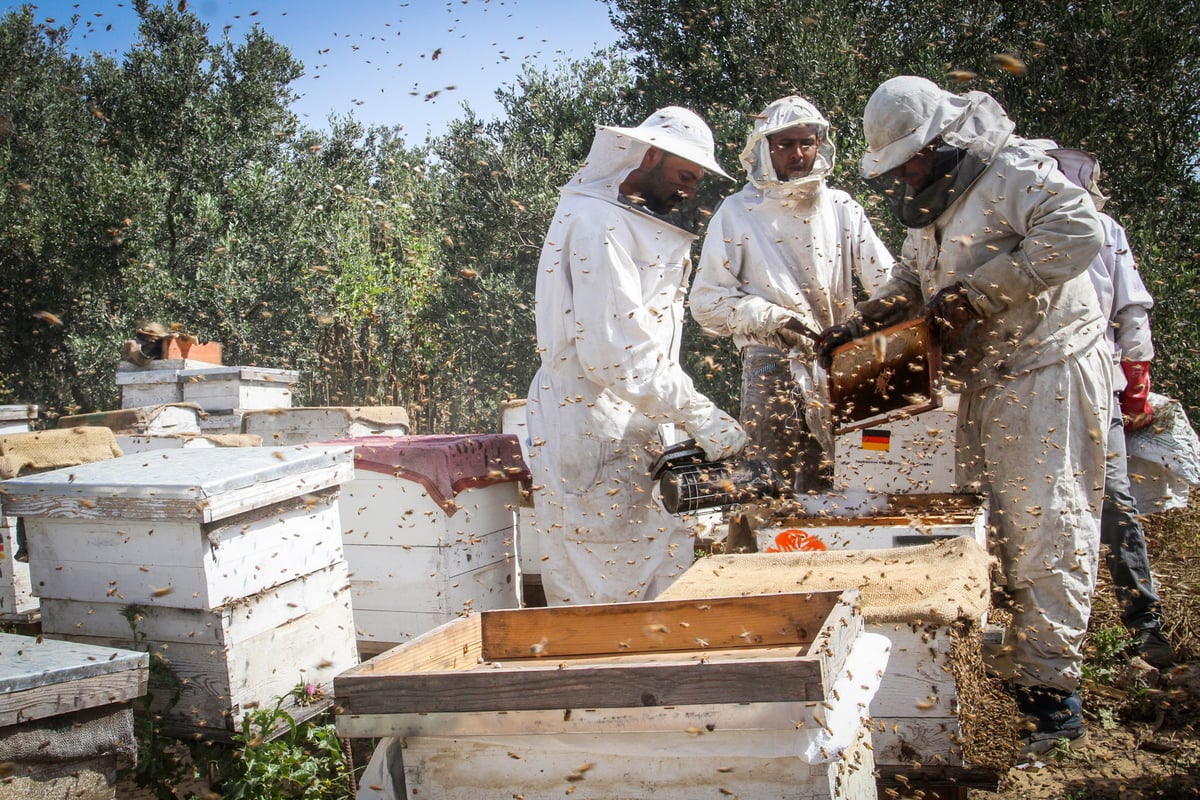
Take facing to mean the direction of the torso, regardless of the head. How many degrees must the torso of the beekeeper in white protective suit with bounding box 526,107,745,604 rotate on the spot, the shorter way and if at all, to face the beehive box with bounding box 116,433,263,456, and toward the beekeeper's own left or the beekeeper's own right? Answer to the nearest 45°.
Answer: approximately 135° to the beekeeper's own left

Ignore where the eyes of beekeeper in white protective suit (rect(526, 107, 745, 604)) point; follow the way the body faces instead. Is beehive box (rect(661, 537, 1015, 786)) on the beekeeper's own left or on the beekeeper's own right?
on the beekeeper's own right

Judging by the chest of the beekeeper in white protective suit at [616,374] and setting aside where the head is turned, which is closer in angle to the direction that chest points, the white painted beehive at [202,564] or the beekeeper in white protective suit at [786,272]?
the beekeeper in white protective suit

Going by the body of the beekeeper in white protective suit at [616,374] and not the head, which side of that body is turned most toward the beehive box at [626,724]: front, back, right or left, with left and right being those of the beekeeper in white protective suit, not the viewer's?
right

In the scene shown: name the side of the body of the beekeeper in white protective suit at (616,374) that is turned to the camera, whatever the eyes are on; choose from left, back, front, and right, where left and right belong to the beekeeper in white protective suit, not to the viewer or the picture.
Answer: right

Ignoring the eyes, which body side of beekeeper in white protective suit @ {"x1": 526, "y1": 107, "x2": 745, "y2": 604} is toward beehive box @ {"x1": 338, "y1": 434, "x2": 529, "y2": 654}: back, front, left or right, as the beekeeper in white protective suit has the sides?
back

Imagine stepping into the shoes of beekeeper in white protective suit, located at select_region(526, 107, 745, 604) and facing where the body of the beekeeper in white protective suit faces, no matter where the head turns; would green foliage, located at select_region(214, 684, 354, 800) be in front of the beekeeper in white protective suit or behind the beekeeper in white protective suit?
behind

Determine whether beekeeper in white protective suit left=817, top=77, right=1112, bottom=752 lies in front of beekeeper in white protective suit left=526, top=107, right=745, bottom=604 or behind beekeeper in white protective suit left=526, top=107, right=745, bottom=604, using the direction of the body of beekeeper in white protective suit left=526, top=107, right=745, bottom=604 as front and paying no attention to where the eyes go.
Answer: in front

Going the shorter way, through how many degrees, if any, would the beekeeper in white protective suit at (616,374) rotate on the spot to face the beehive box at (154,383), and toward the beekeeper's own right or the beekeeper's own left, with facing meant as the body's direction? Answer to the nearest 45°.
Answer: approximately 135° to the beekeeper's own left

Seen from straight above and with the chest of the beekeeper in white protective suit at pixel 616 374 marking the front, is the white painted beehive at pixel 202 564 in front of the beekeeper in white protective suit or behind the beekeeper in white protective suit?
behind

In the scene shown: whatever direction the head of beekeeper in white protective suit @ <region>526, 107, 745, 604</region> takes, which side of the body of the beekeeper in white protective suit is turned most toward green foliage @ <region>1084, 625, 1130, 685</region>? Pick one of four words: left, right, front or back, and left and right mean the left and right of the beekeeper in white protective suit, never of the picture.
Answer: front

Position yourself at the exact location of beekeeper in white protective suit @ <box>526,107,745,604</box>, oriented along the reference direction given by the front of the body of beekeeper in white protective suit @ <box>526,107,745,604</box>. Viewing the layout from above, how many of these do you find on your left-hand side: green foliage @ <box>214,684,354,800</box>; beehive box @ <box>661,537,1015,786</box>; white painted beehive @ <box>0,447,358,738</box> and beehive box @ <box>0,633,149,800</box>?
0

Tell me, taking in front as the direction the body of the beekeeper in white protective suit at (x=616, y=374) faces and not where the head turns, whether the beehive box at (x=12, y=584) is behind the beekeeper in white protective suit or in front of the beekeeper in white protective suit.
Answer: behind

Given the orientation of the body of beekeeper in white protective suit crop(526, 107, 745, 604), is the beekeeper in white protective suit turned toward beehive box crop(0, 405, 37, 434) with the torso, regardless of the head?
no
